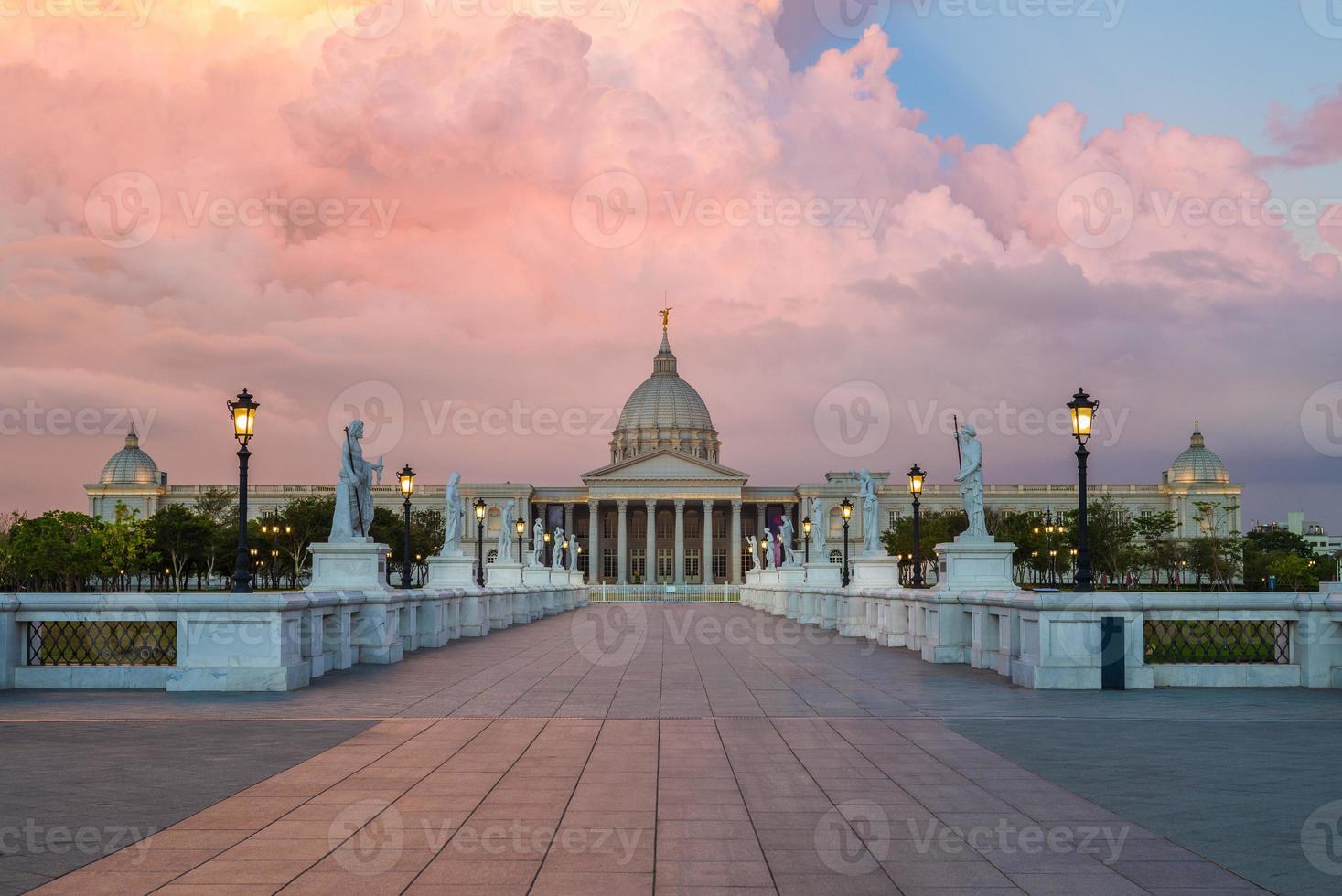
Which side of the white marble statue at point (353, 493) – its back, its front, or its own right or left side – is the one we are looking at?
right

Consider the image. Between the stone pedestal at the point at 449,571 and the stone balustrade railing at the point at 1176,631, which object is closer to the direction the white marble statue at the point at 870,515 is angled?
the stone pedestal

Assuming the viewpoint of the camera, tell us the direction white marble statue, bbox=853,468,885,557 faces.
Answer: facing to the left of the viewer

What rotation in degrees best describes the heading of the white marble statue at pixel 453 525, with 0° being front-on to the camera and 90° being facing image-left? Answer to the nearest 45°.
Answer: approximately 270°

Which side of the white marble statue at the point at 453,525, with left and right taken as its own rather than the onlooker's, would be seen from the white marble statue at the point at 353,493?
right

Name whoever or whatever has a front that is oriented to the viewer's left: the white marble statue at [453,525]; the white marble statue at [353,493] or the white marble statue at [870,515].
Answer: the white marble statue at [870,515]

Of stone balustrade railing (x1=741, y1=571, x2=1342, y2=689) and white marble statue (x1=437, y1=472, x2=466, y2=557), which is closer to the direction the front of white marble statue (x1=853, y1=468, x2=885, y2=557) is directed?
the white marble statue

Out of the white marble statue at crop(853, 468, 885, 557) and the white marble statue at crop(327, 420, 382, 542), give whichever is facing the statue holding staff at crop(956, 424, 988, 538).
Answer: the white marble statue at crop(327, 420, 382, 542)

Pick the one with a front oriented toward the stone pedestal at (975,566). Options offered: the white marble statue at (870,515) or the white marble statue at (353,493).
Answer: the white marble statue at (353,493)

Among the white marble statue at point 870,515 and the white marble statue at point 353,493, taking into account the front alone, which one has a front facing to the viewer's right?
the white marble statue at point 353,493
